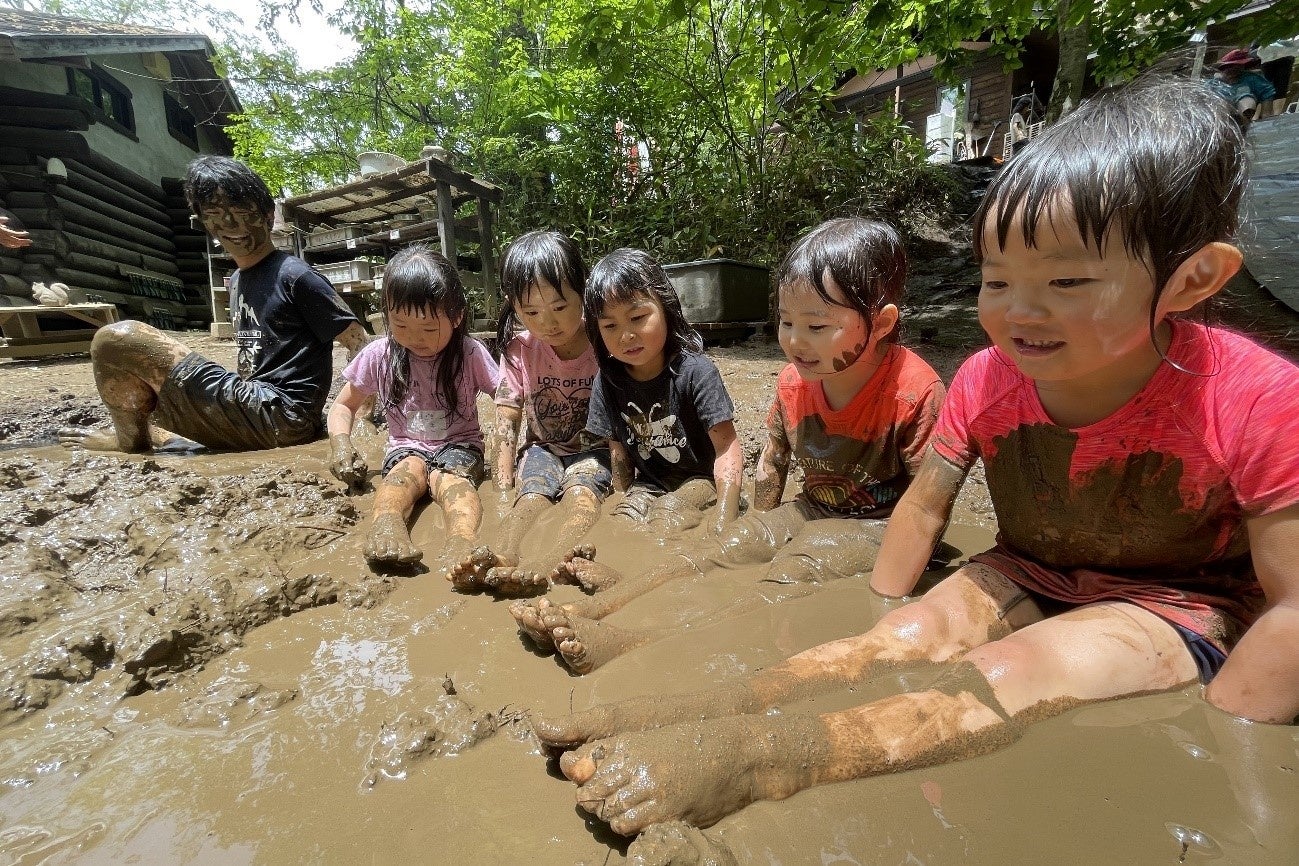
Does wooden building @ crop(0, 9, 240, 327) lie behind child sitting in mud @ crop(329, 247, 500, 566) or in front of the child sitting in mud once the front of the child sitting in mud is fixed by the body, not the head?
behind

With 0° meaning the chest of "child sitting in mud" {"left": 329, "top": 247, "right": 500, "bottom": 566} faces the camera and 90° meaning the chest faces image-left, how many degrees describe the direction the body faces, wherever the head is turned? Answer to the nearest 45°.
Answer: approximately 0°

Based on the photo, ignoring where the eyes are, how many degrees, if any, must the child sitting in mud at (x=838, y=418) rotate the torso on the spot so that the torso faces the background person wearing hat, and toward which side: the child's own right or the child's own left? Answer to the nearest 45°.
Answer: approximately 180°

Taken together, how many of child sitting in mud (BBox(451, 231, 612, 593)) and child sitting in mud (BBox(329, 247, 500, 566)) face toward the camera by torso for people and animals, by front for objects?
2

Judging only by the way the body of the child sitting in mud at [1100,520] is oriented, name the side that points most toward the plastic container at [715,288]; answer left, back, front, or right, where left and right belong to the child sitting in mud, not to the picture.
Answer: right

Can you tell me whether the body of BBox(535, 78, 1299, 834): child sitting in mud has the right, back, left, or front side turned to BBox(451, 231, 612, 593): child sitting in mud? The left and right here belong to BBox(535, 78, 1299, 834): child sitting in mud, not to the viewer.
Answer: right

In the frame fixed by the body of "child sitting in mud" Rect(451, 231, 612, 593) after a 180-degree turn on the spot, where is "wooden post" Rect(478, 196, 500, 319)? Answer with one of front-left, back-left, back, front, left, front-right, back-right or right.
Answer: front

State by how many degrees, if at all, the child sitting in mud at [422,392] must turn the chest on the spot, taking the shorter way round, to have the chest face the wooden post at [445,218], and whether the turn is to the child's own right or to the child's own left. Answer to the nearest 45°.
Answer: approximately 180°
